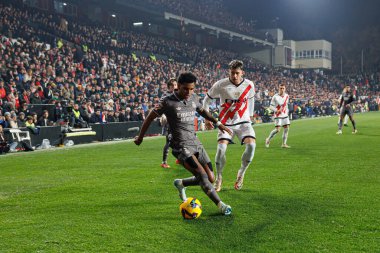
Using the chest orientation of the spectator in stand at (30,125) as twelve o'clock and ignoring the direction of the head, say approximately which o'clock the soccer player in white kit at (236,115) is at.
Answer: The soccer player in white kit is roughly at 1 o'clock from the spectator in stand.

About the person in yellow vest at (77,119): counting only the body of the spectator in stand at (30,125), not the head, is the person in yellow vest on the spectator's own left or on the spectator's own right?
on the spectator's own left

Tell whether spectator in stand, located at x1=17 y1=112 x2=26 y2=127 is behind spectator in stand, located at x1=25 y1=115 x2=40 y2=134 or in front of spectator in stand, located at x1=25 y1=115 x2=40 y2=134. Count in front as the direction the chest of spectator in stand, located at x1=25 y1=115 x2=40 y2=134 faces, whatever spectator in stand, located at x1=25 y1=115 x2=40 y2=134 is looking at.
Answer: behind

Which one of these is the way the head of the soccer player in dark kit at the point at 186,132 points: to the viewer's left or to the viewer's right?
to the viewer's right

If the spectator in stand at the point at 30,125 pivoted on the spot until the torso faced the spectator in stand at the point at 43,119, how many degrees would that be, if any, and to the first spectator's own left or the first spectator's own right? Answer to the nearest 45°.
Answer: approximately 90° to the first spectator's own left

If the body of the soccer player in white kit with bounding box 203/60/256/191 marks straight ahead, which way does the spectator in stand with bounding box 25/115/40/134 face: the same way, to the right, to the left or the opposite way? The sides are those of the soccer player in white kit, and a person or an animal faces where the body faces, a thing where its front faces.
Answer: to the left

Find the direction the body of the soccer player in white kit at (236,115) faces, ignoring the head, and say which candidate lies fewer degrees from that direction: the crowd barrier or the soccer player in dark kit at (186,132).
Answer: the soccer player in dark kit

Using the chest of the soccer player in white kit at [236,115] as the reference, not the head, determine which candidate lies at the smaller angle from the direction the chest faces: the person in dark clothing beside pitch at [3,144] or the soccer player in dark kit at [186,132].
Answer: the soccer player in dark kit

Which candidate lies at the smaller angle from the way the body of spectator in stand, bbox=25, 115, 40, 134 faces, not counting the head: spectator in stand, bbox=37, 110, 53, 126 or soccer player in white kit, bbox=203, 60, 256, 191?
the soccer player in white kit
